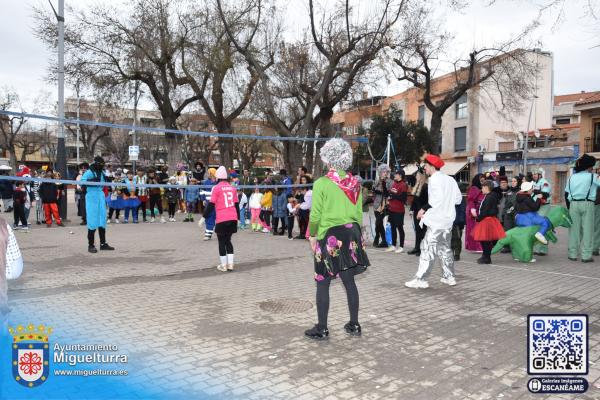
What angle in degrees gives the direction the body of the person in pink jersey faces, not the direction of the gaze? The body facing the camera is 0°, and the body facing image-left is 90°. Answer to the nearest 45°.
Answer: approximately 135°

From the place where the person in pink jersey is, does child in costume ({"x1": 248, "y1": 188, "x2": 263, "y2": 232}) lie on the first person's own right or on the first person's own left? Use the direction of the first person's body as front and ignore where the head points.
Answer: on the first person's own right

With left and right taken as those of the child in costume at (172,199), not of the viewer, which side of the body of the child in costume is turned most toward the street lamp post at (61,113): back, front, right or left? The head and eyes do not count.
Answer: right

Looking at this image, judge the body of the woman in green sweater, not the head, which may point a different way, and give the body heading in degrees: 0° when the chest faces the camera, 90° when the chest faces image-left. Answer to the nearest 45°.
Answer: approximately 135°

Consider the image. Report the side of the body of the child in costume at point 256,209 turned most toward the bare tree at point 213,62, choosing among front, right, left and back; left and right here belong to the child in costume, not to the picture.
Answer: back

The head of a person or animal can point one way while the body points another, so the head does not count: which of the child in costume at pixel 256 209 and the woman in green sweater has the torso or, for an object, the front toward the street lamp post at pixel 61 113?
the woman in green sweater
